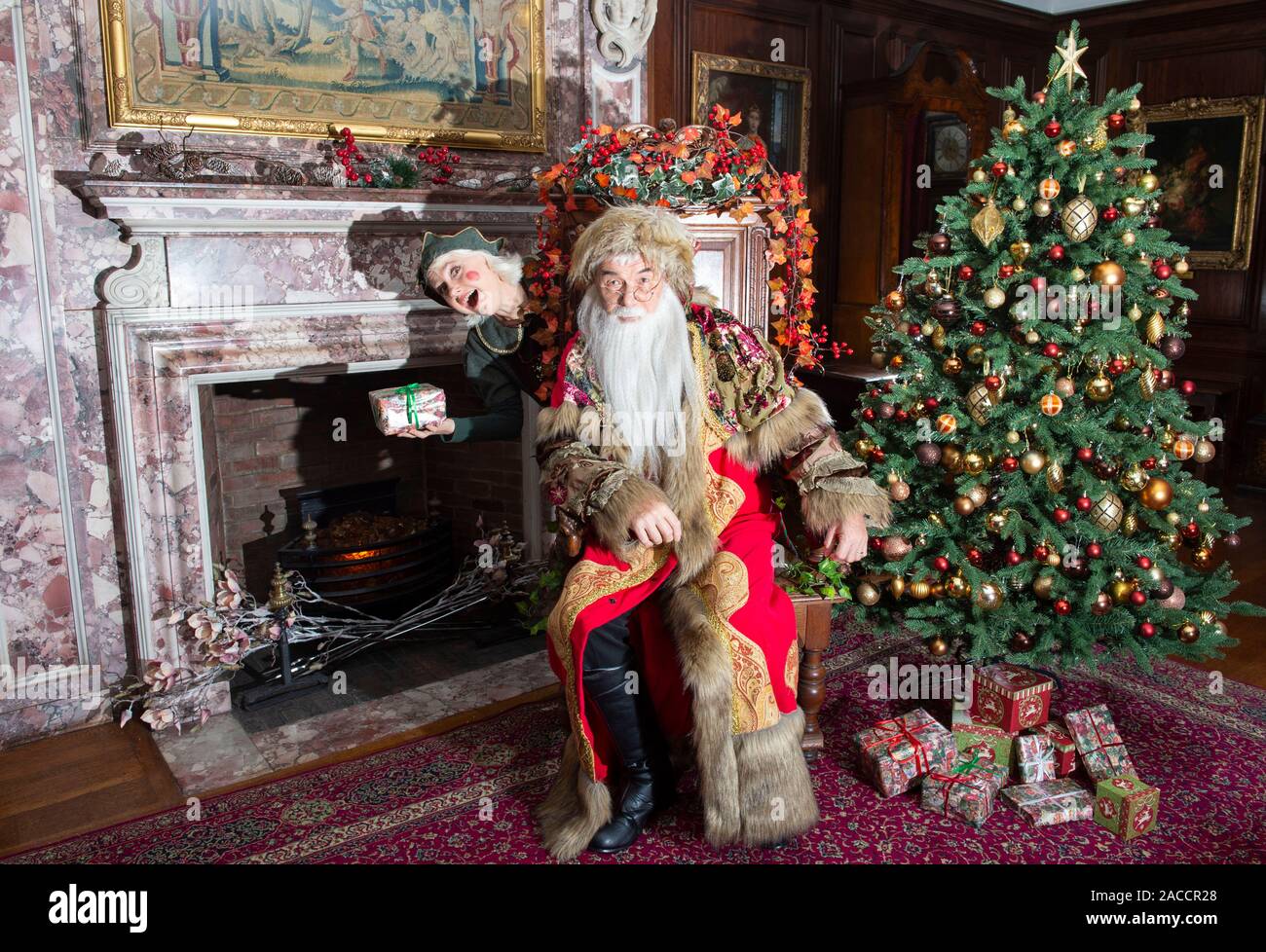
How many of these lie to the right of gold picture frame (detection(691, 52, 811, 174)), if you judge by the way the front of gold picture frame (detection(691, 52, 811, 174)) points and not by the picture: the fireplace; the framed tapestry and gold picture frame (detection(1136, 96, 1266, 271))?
2

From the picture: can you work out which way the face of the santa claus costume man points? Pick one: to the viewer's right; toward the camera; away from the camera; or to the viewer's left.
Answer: toward the camera

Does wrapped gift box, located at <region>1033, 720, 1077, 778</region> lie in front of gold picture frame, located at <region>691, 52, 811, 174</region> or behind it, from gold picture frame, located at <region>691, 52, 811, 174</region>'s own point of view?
in front

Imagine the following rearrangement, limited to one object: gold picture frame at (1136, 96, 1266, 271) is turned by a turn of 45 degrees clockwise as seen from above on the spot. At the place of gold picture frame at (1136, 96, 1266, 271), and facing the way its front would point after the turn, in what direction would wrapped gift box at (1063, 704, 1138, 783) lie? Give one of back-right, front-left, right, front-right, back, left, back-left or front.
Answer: left

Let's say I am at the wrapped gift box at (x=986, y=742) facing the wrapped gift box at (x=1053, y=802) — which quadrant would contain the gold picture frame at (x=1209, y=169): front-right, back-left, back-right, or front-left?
back-left

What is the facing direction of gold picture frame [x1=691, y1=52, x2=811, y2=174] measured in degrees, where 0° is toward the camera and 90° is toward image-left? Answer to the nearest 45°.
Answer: approximately 315°

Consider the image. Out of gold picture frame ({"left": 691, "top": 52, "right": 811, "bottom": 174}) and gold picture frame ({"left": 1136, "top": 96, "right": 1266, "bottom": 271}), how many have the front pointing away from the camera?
0

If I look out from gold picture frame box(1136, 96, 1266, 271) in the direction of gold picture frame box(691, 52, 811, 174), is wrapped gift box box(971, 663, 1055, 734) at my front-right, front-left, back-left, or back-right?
front-left

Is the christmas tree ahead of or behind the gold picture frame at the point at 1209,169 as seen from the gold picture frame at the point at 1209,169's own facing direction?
ahead
